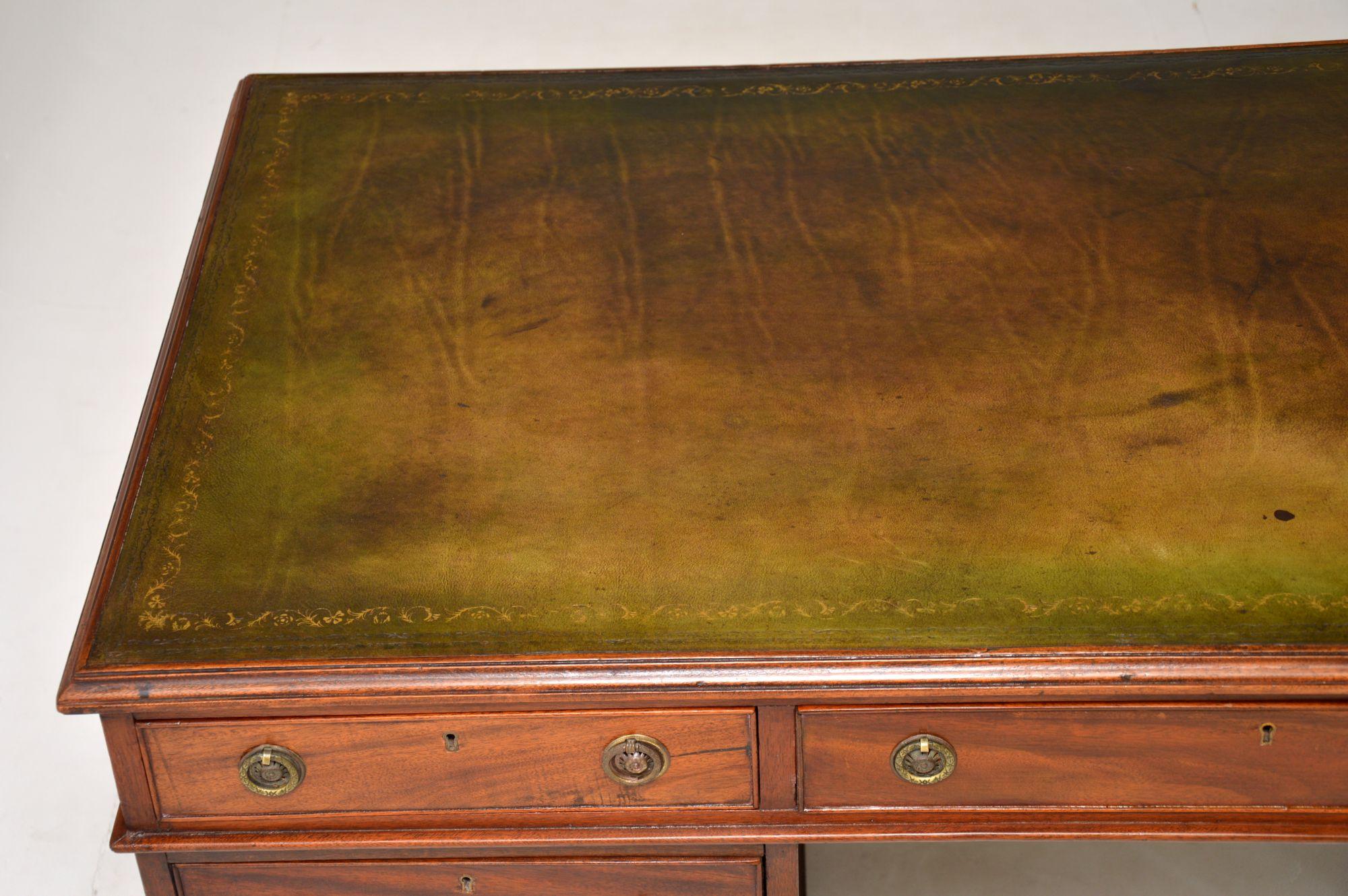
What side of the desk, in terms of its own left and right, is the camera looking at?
front
